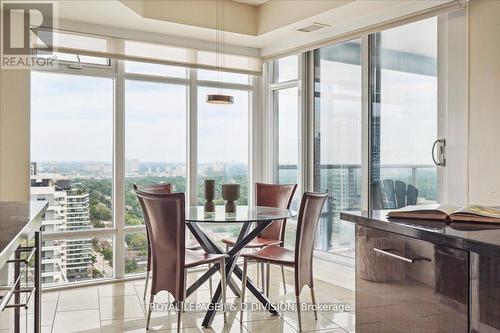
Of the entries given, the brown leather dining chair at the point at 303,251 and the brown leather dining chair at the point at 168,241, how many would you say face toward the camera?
0

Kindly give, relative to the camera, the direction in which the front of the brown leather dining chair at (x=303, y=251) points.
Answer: facing away from the viewer and to the left of the viewer

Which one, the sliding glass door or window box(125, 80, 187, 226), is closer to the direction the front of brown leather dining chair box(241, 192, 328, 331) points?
the window

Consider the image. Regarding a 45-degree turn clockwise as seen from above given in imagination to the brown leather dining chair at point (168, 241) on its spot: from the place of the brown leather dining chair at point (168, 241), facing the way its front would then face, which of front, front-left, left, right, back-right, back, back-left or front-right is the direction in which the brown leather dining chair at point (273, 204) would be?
front-left

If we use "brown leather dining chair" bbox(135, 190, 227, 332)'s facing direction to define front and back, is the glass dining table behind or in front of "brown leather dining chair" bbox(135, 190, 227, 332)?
in front

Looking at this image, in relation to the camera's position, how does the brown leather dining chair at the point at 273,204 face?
facing the viewer and to the left of the viewer

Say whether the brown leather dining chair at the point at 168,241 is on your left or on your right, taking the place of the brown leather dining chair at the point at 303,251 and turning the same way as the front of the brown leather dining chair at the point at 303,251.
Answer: on your left

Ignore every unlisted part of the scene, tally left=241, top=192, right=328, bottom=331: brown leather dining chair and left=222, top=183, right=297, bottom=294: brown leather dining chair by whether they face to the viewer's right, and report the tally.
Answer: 0

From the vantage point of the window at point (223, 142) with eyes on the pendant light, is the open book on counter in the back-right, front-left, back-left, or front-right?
front-left

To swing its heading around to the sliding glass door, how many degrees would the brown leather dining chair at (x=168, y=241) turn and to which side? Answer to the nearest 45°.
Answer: approximately 45° to its right

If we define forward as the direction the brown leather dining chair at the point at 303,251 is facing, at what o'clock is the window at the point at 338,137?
The window is roughly at 2 o'clock from the brown leather dining chair.

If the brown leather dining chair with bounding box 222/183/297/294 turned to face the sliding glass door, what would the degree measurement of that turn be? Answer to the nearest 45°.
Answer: approximately 135° to its left

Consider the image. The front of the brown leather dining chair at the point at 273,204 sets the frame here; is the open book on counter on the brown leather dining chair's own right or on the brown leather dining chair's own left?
on the brown leather dining chair's own left

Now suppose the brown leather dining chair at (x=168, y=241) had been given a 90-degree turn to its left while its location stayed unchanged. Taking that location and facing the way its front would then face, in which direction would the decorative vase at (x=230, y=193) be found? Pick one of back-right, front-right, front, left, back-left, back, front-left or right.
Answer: right

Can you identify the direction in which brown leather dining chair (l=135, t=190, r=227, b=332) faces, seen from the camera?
facing away from the viewer and to the right of the viewer

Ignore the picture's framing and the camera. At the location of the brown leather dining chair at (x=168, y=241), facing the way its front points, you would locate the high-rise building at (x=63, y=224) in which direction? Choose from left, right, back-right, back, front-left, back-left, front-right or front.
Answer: left
